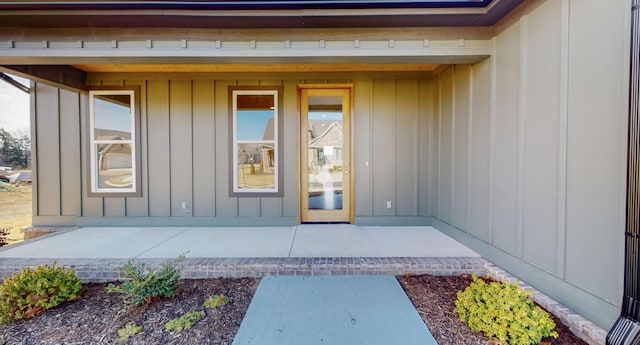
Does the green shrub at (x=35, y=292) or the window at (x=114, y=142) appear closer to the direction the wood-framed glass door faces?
the green shrub

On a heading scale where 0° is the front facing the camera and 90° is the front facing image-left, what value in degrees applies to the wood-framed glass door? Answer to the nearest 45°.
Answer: approximately 0°

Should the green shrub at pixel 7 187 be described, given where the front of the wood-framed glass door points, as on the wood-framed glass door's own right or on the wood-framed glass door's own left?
on the wood-framed glass door's own right

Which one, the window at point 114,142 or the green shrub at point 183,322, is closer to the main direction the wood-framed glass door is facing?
the green shrub

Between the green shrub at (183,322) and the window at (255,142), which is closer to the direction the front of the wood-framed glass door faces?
the green shrub

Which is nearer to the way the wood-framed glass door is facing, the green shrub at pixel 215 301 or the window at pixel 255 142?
the green shrub

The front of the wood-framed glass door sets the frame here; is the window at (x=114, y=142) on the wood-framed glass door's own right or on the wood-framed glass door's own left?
on the wood-framed glass door's own right

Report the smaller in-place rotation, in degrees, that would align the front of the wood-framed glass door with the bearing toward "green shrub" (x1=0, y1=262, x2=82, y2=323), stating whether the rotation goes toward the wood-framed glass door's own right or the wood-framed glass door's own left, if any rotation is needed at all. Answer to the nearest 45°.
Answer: approximately 45° to the wood-framed glass door's own right

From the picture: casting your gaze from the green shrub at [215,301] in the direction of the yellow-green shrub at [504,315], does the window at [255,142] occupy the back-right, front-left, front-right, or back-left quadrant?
back-left

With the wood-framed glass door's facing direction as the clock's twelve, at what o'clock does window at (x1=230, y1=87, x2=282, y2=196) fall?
The window is roughly at 3 o'clock from the wood-framed glass door.

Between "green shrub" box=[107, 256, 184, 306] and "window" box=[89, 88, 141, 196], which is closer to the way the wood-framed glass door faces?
the green shrub
